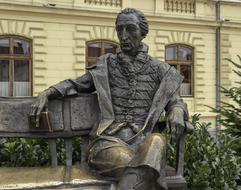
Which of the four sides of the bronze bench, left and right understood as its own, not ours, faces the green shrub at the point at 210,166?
left

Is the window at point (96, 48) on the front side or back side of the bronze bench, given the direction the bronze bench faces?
on the back side

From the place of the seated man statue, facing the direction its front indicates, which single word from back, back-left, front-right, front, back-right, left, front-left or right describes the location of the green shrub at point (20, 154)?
back-right

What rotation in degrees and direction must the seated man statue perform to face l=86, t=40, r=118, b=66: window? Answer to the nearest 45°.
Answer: approximately 180°

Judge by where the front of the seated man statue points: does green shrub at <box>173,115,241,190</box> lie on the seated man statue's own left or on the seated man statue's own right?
on the seated man statue's own left

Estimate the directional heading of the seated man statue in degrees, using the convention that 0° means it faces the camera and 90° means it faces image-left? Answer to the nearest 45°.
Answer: approximately 0°

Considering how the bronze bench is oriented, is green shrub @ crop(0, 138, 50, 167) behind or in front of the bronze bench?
behind
